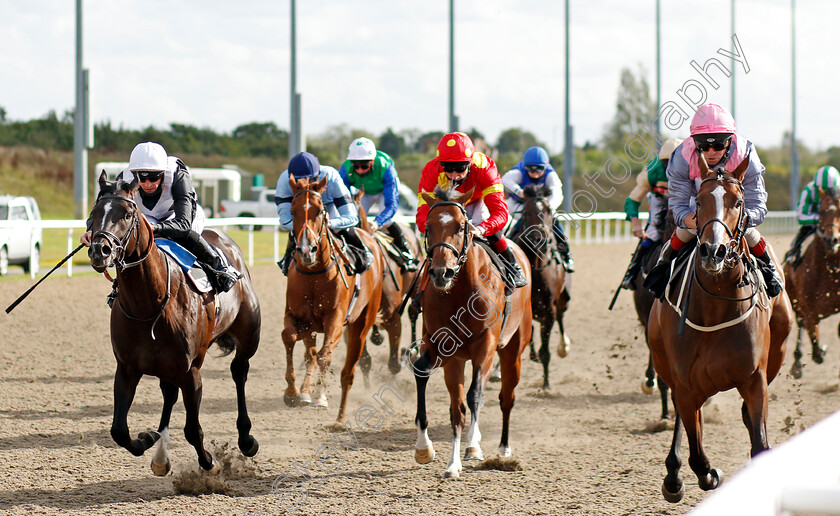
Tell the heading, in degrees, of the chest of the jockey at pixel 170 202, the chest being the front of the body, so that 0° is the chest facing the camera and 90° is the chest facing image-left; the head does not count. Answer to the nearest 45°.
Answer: approximately 45°

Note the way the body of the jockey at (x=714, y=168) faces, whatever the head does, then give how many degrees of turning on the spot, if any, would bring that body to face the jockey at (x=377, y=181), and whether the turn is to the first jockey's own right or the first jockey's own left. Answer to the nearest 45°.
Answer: approximately 135° to the first jockey's own right

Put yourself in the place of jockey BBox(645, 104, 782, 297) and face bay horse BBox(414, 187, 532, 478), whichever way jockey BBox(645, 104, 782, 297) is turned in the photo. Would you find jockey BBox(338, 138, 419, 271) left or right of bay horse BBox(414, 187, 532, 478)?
right

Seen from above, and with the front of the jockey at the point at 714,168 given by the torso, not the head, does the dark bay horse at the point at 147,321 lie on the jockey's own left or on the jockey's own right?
on the jockey's own right

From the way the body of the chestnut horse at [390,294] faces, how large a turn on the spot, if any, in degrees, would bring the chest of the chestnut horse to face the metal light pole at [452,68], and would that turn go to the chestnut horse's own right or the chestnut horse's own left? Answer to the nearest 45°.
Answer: approximately 135° to the chestnut horse's own right

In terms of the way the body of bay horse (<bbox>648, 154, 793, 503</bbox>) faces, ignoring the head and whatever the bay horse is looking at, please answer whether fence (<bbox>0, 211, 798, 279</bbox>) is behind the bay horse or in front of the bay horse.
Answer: behind
